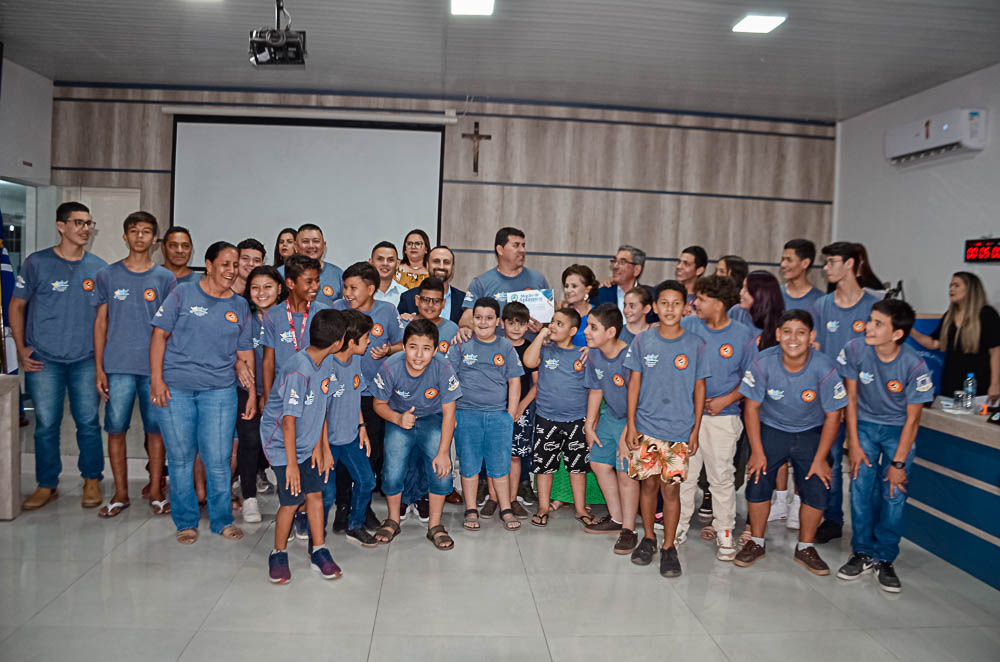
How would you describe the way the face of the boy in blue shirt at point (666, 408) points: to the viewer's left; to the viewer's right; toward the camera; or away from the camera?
toward the camera

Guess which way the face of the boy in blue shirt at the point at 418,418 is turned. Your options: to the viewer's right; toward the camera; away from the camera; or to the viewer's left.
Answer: toward the camera

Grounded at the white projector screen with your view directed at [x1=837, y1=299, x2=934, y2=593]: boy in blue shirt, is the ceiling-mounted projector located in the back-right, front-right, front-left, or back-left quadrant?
front-right

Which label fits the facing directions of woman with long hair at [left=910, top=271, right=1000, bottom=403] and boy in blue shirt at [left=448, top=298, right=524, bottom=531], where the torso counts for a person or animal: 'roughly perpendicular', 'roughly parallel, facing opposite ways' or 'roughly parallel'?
roughly perpendicular

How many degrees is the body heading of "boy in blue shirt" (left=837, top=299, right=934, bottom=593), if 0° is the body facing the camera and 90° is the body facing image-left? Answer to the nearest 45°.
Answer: approximately 0°

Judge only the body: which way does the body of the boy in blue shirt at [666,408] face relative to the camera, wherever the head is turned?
toward the camera

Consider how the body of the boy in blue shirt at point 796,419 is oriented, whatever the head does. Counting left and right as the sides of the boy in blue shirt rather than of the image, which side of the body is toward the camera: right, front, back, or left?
front

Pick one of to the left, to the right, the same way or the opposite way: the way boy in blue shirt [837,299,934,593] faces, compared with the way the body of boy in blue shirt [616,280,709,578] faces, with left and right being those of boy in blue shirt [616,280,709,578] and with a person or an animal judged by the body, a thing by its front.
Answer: the same way

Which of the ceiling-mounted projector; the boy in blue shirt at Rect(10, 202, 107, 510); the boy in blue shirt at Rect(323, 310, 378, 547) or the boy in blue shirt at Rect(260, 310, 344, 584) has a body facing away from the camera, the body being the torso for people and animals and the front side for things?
the ceiling-mounted projector

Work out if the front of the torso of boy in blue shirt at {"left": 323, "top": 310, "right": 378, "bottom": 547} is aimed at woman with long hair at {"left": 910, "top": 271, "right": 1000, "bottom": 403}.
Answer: no

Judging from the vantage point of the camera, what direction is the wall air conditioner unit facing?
facing the viewer and to the left of the viewer

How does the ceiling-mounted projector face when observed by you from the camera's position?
facing away from the viewer

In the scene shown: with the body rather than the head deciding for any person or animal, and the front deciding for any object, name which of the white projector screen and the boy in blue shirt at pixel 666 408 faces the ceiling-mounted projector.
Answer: the white projector screen

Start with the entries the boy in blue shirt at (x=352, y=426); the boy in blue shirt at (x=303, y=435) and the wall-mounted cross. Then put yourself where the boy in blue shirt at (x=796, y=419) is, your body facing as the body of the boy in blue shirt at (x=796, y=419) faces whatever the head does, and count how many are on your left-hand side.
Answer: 0

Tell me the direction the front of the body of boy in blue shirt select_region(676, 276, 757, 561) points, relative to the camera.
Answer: toward the camera

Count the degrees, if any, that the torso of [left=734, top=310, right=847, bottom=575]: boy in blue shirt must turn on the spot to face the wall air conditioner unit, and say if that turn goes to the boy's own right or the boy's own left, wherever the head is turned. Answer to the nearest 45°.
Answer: approximately 180°

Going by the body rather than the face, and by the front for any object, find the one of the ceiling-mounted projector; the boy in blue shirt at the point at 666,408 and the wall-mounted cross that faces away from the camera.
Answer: the ceiling-mounted projector

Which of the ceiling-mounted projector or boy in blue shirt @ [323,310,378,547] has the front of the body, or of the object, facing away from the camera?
the ceiling-mounted projector

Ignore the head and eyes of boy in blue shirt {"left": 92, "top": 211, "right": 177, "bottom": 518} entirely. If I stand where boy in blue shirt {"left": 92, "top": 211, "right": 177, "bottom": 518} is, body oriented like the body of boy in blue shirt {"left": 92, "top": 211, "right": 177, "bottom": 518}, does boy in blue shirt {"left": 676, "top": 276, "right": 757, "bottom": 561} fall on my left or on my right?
on my left
